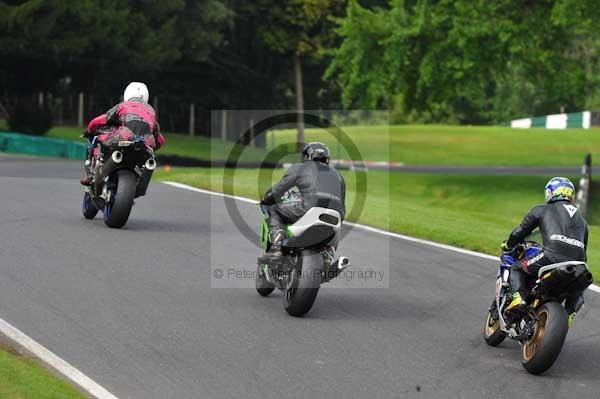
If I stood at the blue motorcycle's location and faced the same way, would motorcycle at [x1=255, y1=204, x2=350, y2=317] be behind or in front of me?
in front

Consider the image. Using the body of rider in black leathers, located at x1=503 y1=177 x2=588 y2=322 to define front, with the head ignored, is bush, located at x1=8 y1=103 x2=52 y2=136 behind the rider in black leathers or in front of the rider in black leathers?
in front

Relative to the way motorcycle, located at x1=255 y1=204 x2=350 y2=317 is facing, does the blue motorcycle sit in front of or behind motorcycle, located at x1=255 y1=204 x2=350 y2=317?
behind

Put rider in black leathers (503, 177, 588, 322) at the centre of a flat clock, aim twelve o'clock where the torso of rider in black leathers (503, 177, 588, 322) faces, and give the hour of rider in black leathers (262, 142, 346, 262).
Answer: rider in black leathers (262, 142, 346, 262) is roughly at 11 o'clock from rider in black leathers (503, 177, 588, 322).

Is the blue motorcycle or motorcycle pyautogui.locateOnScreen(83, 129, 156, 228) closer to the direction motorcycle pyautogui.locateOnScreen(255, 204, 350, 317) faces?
the motorcycle

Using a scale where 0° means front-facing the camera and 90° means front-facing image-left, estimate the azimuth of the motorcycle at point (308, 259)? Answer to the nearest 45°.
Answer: approximately 135°

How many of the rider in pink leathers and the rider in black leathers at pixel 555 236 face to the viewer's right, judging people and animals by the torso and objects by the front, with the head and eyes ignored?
0

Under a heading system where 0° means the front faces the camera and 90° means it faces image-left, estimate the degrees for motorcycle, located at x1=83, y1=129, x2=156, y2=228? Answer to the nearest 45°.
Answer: approximately 135°

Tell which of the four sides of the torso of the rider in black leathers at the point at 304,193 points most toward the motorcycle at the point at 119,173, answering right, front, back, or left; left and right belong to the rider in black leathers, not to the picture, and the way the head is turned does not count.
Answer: front

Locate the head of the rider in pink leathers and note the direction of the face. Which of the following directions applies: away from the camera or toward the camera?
away from the camera

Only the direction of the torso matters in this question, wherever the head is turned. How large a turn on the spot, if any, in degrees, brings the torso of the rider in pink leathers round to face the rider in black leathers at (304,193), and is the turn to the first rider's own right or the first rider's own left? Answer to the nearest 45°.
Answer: approximately 180°

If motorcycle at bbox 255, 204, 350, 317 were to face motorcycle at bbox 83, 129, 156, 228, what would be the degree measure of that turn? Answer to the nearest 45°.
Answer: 0° — it already faces it

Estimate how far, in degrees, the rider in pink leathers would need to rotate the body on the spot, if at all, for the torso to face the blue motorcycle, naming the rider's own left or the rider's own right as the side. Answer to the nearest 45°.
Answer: approximately 135° to the rider's own right

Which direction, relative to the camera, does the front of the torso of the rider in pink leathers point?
away from the camera
